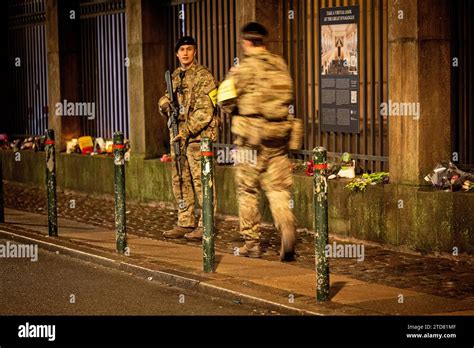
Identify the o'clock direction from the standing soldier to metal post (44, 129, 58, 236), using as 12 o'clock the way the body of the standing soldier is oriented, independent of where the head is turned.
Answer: The metal post is roughly at 2 o'clock from the standing soldier.

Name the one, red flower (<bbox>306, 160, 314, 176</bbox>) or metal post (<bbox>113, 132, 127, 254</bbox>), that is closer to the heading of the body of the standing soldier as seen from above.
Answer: the metal post

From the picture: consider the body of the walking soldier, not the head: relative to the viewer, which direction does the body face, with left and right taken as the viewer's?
facing away from the viewer and to the left of the viewer

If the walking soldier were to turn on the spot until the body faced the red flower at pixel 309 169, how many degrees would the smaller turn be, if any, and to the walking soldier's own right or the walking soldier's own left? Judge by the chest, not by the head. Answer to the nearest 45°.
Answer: approximately 45° to the walking soldier's own right

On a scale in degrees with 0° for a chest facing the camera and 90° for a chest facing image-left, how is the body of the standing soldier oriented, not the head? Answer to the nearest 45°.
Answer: approximately 45°

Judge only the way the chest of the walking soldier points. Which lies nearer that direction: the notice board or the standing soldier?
the standing soldier

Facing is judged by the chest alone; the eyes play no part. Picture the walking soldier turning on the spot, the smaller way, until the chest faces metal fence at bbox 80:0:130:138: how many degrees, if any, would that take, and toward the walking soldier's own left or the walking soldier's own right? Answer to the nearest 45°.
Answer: approximately 45° to the walking soldier's own right

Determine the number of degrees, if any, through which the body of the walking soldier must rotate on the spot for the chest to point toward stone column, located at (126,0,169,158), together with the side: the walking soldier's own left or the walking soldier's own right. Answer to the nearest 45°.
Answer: approximately 45° to the walking soldier's own right

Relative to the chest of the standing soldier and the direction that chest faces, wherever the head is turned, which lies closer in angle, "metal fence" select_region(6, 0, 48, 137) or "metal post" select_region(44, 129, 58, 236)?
the metal post

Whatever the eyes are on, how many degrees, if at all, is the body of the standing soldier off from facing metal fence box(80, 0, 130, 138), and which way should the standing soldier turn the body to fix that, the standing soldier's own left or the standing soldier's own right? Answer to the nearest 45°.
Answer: approximately 135° to the standing soldier's own right

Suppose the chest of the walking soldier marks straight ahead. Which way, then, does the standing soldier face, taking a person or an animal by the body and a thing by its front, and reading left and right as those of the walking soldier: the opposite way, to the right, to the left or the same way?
to the left
